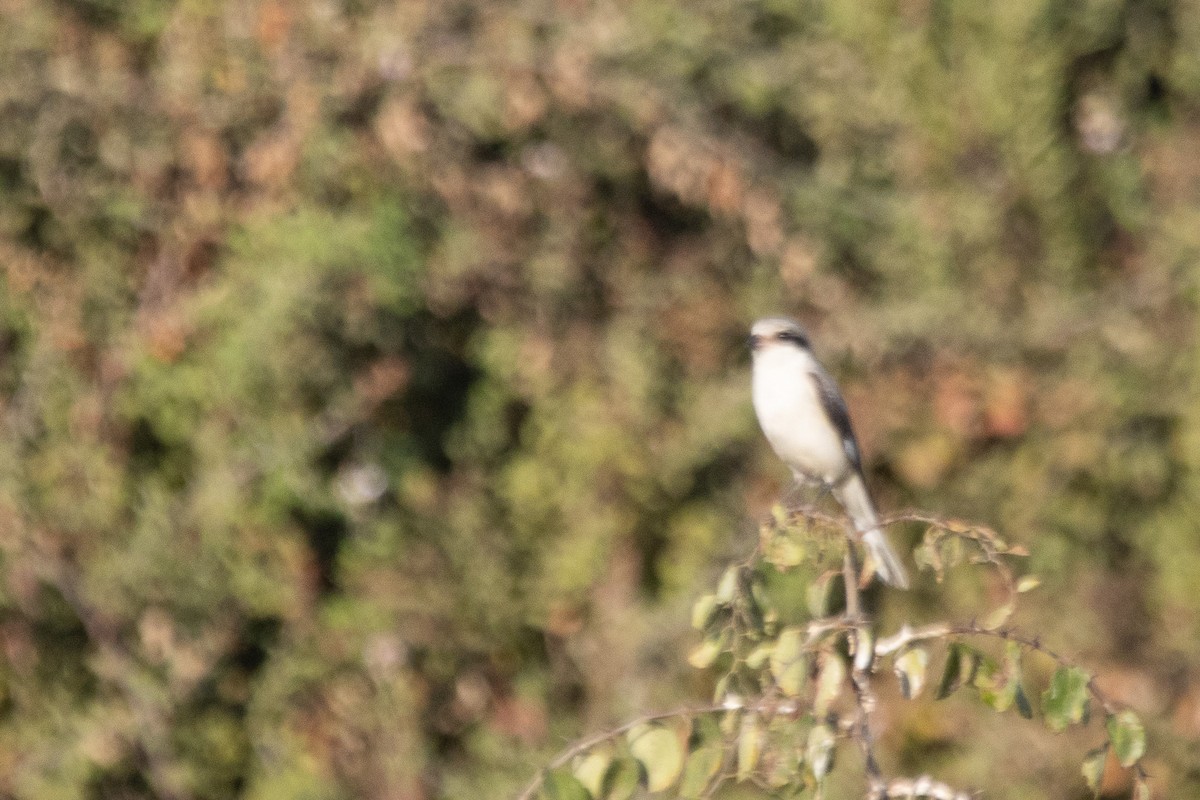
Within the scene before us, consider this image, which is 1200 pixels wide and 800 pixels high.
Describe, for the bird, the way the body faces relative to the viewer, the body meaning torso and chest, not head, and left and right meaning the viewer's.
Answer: facing the viewer and to the left of the viewer
